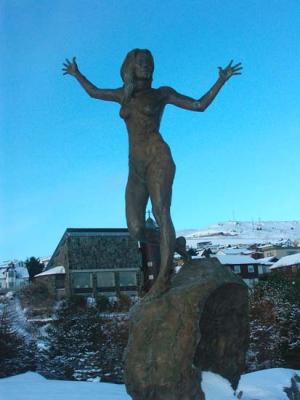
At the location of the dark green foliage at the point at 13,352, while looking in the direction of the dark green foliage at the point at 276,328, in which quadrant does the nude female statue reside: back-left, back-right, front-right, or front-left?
front-right

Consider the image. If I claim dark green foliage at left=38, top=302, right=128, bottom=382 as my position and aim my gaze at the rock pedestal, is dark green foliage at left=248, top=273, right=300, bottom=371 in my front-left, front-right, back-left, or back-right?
front-left

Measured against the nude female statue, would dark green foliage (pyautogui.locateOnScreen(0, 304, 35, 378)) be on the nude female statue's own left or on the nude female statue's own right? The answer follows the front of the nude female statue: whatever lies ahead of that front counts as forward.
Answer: on the nude female statue's own right

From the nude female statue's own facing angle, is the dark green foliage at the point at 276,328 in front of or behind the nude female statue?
behind

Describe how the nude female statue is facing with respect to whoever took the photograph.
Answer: facing the viewer and to the left of the viewer

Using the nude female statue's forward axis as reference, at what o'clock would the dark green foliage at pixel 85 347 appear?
The dark green foliage is roughly at 4 o'clock from the nude female statue.
